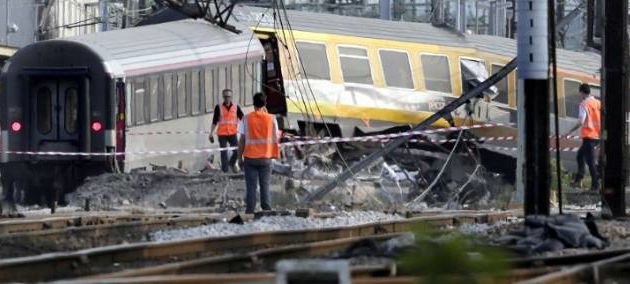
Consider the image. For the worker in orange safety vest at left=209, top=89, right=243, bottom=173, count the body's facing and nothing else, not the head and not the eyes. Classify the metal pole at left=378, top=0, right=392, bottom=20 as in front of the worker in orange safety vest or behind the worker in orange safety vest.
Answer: behind

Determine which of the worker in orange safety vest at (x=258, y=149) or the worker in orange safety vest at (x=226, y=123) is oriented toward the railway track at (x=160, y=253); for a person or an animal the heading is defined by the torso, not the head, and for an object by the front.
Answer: the worker in orange safety vest at (x=226, y=123)

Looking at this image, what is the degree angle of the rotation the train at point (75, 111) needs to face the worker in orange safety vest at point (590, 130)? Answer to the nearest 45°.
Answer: approximately 45° to its right

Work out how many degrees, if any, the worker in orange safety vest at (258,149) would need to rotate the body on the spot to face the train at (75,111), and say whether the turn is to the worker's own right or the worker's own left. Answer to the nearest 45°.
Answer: approximately 45° to the worker's own left

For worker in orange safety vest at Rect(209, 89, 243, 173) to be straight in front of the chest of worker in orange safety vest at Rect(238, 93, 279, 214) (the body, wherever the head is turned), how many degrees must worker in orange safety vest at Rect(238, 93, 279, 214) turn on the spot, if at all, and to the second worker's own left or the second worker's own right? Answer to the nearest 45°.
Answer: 0° — they already face them

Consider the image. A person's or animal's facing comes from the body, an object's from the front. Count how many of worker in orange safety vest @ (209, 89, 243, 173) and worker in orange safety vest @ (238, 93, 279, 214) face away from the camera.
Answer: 1

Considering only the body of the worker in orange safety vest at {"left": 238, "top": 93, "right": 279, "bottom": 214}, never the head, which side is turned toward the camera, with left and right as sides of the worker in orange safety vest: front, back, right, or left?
back

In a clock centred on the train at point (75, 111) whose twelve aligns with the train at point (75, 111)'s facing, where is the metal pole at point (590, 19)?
The metal pole is roughly at 2 o'clock from the train.

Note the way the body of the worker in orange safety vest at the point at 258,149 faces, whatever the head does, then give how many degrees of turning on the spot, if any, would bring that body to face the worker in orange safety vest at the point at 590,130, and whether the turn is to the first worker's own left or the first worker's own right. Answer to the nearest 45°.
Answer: approximately 45° to the first worker's own right

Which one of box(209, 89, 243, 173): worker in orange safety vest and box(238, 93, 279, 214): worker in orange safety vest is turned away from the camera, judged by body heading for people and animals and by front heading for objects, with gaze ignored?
box(238, 93, 279, 214): worker in orange safety vest
